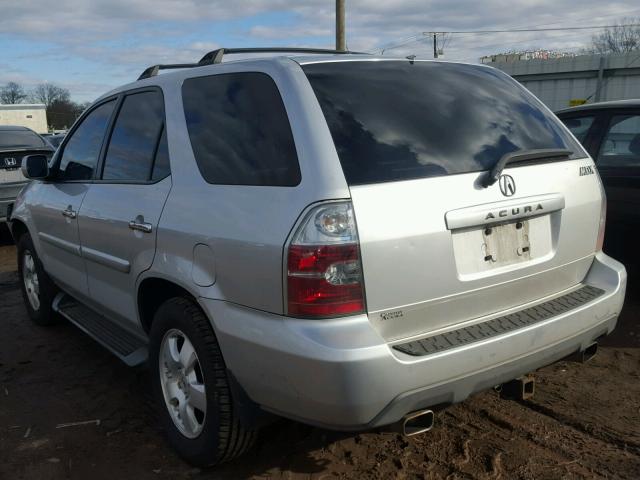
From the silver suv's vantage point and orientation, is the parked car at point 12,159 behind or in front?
in front

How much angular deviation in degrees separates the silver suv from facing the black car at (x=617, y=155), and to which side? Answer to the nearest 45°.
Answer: approximately 90° to its right

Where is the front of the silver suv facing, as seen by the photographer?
facing away from the viewer and to the left of the viewer

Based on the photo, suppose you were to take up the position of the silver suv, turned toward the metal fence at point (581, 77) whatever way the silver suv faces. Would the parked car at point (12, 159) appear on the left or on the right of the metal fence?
left

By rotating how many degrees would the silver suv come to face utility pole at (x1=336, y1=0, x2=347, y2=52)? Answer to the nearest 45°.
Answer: approximately 45° to its right

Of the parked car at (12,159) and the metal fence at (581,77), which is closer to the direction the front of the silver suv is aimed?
the parked car

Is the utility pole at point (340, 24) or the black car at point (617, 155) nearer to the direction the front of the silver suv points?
the utility pole
